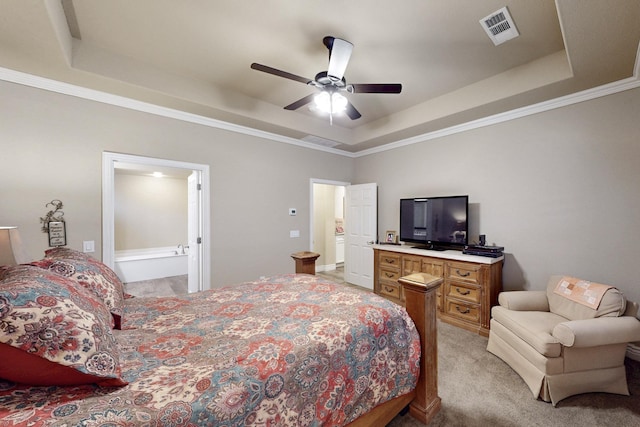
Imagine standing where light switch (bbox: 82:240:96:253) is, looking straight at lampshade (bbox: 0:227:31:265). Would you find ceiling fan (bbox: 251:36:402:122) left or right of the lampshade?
left

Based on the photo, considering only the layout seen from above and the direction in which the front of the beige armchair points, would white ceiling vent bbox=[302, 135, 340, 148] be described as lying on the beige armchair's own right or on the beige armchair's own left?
on the beige armchair's own right

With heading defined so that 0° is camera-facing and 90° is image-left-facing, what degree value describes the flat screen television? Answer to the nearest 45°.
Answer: approximately 45°

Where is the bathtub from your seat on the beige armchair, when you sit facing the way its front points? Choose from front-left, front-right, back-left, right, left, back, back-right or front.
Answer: front-right

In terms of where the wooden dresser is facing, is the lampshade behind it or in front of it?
in front

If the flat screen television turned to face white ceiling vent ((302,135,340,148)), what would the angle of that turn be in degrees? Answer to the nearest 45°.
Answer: approximately 45° to its right

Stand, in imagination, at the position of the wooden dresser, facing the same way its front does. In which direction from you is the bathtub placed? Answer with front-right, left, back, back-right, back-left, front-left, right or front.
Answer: front-right

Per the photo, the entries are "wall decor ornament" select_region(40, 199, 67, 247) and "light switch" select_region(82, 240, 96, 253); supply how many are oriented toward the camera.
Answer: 2

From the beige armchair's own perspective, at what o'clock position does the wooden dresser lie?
The wooden dresser is roughly at 3 o'clock from the beige armchair.

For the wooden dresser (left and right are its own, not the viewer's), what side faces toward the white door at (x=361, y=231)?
right

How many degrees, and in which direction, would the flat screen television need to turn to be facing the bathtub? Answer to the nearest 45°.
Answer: approximately 45° to its right

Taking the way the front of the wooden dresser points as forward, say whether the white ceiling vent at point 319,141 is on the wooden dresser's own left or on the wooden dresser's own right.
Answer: on the wooden dresser's own right

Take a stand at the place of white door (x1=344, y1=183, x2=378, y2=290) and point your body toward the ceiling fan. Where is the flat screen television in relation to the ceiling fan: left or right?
left
